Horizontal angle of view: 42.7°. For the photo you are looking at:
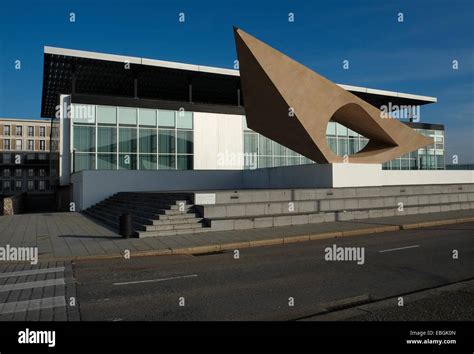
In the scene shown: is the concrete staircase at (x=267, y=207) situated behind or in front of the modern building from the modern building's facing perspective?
in front

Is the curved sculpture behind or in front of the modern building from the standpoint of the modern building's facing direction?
in front

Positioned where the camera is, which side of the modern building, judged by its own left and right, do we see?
front
